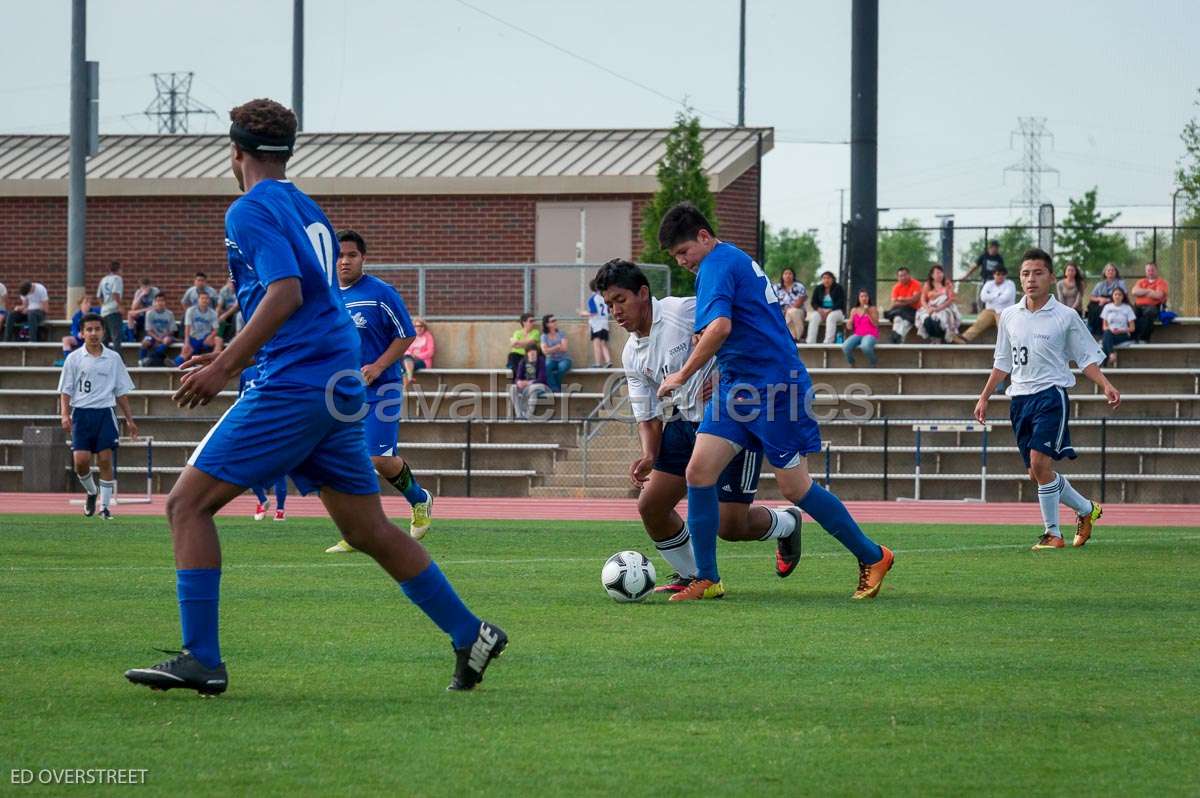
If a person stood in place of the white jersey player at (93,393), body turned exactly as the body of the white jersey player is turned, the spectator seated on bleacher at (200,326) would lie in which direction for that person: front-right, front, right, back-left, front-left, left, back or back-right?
back

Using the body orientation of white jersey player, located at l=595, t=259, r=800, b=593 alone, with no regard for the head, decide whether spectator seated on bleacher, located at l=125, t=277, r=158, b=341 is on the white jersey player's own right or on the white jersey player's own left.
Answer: on the white jersey player's own right

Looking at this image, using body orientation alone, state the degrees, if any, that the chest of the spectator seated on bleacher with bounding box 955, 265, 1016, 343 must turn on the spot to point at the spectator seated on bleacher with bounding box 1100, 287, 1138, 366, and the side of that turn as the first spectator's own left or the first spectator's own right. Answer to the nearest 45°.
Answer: approximately 135° to the first spectator's own left

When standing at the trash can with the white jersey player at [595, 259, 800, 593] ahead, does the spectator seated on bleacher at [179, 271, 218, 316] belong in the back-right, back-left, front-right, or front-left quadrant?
back-left

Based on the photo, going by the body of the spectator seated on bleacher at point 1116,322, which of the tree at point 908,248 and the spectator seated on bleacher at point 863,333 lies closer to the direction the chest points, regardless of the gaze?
the spectator seated on bleacher

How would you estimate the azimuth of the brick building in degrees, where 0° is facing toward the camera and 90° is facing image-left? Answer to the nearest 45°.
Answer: approximately 0°

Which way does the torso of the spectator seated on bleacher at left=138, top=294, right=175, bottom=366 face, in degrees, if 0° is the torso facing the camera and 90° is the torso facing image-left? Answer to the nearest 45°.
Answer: approximately 0°

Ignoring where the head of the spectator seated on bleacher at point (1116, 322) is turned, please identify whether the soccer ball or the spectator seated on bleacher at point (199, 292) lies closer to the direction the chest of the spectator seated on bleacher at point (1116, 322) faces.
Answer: the soccer ball

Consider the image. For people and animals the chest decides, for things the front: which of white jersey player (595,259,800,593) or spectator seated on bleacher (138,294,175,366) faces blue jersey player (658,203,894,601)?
the spectator seated on bleacher

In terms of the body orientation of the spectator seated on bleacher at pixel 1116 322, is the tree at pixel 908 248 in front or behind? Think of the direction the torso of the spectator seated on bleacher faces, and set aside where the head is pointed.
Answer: behind
